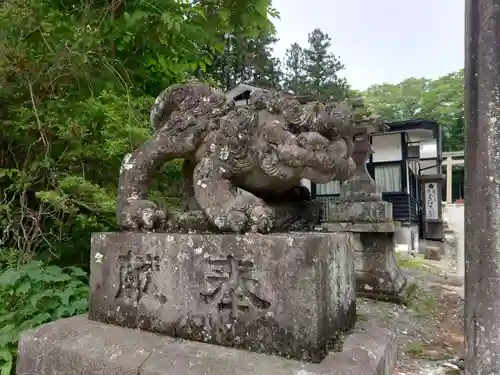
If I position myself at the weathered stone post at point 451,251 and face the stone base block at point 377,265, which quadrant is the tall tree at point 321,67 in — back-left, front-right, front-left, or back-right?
back-right

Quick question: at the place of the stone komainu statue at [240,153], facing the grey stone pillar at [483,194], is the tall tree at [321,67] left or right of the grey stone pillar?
left

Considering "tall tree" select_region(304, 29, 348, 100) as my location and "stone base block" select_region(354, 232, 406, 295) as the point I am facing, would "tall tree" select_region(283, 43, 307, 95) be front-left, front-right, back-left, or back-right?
back-right

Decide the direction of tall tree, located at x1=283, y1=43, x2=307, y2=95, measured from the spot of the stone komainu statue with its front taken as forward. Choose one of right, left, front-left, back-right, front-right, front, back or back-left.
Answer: left

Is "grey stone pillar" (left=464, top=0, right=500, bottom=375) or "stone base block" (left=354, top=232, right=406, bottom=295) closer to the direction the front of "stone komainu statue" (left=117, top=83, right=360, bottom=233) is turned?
the grey stone pillar

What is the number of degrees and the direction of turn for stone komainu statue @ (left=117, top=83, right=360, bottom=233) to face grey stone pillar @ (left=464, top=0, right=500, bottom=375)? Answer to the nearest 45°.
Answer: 0° — it already faces it

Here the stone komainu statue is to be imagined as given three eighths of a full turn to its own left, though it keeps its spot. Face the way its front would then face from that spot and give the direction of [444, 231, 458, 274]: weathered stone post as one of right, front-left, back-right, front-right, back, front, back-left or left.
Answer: right

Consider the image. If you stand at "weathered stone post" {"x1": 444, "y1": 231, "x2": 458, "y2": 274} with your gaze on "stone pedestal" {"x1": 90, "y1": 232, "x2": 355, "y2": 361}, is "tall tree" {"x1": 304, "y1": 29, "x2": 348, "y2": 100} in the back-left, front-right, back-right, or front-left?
back-right

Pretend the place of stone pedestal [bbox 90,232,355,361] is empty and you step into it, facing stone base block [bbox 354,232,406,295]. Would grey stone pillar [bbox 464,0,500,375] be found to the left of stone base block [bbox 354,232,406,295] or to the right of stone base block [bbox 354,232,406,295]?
right

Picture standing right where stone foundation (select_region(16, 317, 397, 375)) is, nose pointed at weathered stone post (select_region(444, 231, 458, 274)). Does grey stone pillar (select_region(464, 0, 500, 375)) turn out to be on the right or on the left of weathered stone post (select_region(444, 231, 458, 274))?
right

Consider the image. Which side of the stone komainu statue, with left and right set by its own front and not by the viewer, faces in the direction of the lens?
right

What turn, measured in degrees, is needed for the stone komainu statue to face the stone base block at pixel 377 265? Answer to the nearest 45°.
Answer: approximately 45° to its left

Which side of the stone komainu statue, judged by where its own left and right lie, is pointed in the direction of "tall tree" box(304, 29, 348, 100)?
left
